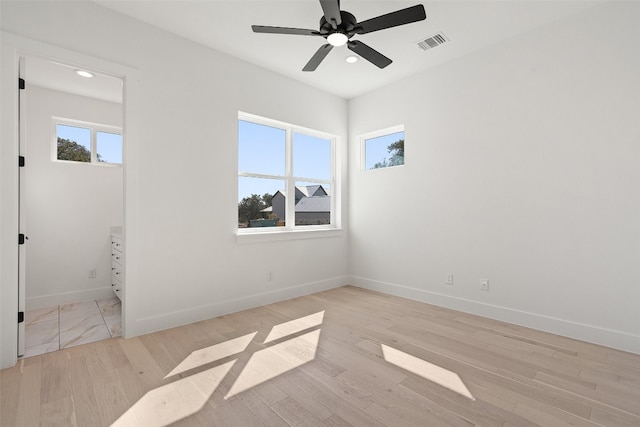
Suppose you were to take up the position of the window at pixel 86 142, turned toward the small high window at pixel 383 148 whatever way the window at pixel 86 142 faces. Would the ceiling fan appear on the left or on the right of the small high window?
right

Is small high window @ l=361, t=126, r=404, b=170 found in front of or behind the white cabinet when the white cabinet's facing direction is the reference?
behind

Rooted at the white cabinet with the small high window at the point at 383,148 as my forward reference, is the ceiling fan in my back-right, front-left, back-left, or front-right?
front-right

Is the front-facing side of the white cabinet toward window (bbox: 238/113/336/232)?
no

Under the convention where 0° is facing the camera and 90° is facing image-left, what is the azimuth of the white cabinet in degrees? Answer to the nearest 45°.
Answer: approximately 90°

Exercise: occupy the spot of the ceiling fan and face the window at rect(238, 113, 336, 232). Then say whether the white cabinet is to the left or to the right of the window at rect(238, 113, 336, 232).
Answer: left

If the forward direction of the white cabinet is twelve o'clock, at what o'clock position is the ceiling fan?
The ceiling fan is roughly at 8 o'clock from the white cabinet.
